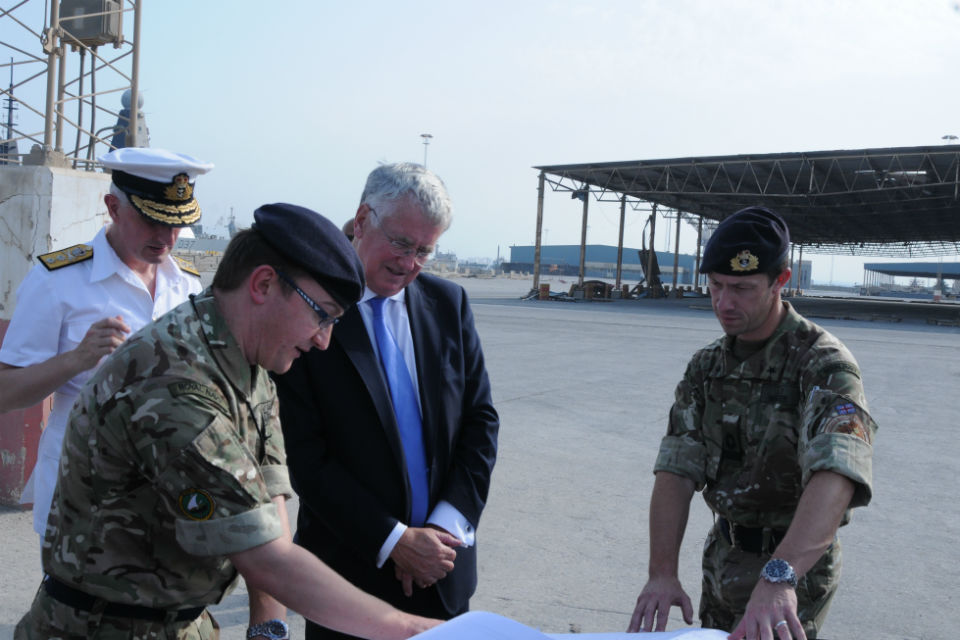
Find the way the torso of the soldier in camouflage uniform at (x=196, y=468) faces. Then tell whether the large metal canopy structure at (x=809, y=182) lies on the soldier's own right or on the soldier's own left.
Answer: on the soldier's own left

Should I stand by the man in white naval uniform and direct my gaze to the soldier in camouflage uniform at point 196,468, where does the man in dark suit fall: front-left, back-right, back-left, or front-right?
front-left

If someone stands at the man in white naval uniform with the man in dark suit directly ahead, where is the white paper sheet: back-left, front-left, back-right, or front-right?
front-right

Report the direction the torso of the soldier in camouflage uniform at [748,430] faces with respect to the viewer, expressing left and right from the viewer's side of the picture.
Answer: facing the viewer and to the left of the viewer

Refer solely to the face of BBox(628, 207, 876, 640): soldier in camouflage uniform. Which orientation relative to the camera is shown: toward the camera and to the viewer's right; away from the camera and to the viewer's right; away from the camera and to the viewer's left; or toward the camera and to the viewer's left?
toward the camera and to the viewer's left

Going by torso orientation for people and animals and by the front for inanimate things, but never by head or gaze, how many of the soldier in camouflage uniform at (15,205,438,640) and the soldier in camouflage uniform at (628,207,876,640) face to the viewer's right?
1

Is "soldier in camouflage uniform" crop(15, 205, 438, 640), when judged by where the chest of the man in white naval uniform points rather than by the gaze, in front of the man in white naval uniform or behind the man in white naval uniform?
in front

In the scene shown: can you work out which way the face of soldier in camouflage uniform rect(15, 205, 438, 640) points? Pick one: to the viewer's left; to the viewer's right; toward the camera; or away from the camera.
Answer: to the viewer's right

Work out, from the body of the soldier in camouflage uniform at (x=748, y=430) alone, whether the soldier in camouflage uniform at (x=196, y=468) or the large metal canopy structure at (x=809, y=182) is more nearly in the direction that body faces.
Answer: the soldier in camouflage uniform

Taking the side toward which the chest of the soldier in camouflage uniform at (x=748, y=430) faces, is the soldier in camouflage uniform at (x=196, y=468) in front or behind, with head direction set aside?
in front

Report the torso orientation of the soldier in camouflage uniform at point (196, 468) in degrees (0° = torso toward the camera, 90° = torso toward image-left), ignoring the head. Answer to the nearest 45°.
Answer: approximately 270°

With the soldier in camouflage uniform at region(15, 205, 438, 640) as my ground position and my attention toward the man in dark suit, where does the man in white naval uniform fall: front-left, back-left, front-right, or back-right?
front-left

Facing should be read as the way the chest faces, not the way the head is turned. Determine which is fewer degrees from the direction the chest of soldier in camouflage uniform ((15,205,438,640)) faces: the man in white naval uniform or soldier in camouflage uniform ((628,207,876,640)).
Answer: the soldier in camouflage uniform

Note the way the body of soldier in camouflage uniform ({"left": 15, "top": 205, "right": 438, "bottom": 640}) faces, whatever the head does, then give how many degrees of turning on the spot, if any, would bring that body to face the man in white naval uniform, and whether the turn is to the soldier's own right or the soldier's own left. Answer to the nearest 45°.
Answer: approximately 90° to the soldier's own left
